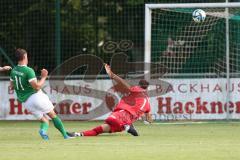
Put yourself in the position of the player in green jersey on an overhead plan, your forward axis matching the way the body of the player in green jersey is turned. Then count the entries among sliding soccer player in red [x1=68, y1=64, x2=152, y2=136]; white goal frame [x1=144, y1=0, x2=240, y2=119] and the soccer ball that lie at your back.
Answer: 0

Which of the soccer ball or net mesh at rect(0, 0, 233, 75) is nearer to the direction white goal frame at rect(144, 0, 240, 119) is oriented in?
the soccer ball

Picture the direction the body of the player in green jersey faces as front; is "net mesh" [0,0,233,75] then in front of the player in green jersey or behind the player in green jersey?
in front

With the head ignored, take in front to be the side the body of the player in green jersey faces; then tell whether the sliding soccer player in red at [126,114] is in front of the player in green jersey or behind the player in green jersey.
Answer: in front

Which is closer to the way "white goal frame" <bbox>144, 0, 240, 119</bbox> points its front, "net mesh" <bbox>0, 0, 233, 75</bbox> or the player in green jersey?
the player in green jersey

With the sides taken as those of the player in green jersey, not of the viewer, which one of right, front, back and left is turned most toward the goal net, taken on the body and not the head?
front

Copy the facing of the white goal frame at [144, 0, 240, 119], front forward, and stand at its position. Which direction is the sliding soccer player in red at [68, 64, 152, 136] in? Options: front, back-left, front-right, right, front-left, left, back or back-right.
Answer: front

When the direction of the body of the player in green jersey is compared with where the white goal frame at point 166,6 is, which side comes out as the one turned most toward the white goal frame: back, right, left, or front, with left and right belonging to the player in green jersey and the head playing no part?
front

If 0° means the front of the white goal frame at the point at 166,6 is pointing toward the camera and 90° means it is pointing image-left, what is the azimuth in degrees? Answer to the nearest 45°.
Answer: approximately 0°

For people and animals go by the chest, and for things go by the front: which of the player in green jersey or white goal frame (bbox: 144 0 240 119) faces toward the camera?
the white goal frame

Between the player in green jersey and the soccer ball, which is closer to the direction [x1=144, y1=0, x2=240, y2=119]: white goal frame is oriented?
the player in green jersey

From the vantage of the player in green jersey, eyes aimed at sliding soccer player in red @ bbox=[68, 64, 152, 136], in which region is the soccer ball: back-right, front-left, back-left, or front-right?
front-left

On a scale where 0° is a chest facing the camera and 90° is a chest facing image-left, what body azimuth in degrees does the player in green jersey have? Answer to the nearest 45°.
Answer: approximately 225°

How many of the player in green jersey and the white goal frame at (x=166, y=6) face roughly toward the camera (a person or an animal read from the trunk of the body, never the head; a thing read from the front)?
1
